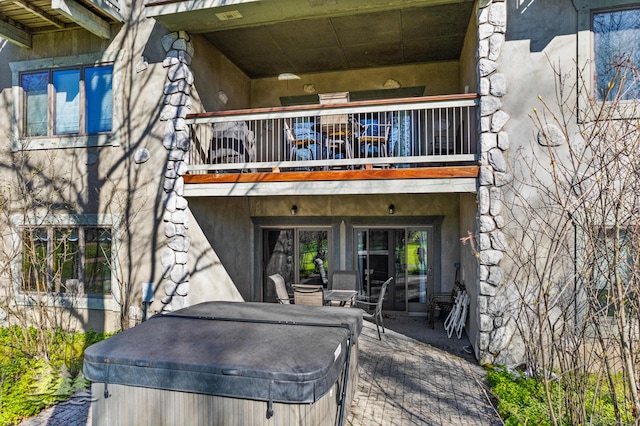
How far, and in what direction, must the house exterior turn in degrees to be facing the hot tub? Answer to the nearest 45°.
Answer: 0° — it already faces it
